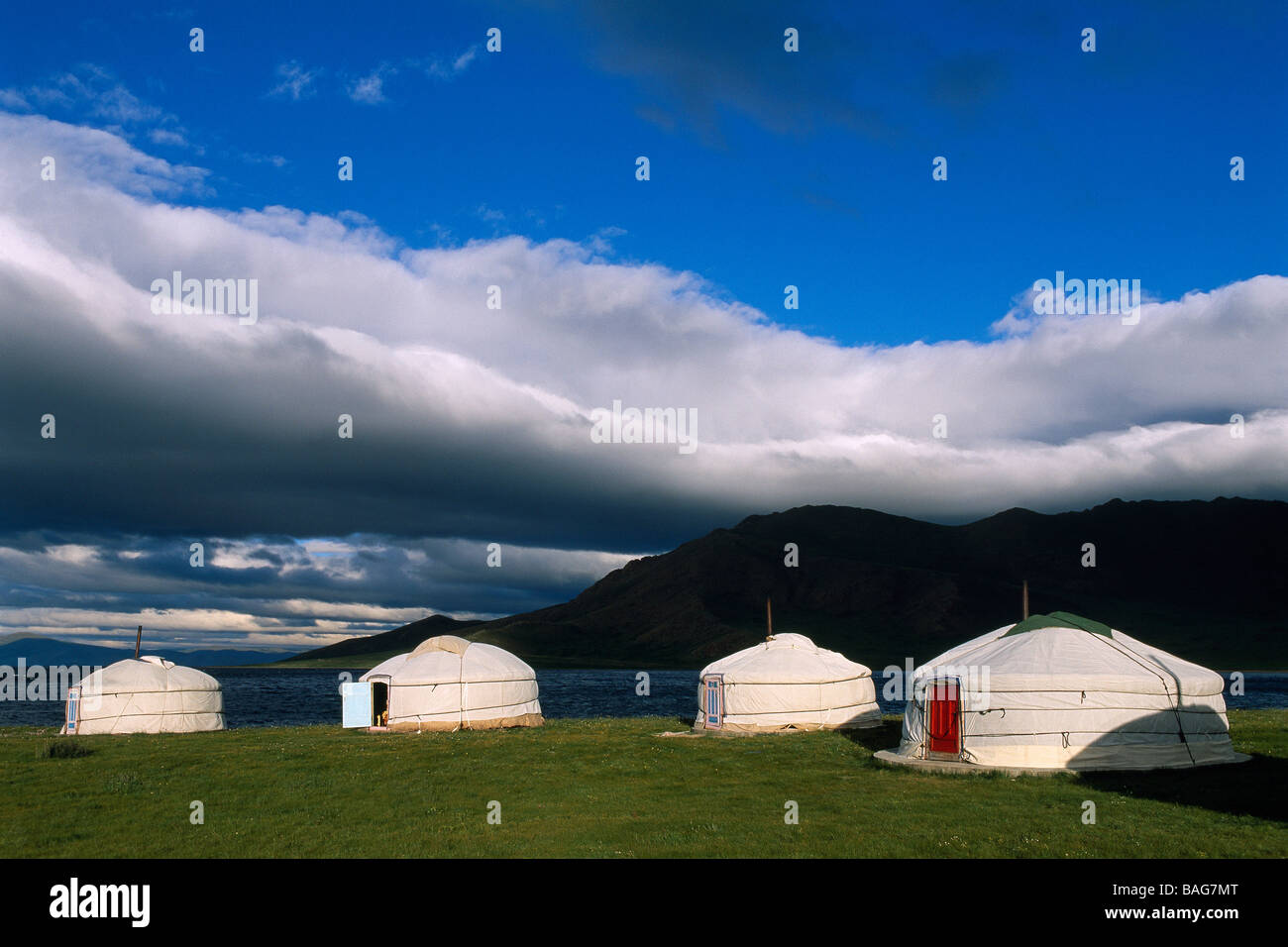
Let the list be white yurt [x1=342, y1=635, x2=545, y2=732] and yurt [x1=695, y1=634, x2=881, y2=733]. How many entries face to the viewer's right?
0

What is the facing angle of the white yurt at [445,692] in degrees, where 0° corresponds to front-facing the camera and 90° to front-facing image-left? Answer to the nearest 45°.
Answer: approximately 45°

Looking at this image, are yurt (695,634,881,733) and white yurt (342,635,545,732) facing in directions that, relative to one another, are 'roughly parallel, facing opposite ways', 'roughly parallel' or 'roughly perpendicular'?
roughly parallel

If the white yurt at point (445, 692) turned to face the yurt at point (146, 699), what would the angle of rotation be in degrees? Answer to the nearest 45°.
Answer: approximately 45° to its right

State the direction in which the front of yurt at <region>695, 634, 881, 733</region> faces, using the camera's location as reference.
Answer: facing the viewer and to the left of the viewer

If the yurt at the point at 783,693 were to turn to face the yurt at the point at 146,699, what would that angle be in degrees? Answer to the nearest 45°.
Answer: approximately 45° to its right
